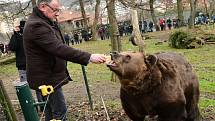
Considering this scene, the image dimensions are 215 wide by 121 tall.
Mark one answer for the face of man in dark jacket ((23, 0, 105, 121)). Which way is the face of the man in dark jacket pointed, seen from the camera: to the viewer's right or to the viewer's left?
to the viewer's right

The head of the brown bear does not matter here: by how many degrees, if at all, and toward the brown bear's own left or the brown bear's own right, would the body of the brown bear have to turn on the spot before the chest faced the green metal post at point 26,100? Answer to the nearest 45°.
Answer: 0° — it already faces it

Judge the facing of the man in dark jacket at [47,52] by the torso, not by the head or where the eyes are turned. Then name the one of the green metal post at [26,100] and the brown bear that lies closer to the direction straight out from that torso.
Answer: the brown bear

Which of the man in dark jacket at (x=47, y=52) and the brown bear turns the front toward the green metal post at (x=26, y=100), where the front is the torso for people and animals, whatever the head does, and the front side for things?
the brown bear

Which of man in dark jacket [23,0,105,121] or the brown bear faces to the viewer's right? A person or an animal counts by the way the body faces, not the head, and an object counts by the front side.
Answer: the man in dark jacket

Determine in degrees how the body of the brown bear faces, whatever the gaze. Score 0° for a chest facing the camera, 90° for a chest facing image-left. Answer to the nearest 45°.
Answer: approximately 45°

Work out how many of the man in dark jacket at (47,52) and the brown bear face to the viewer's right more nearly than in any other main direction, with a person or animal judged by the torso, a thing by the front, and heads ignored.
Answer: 1

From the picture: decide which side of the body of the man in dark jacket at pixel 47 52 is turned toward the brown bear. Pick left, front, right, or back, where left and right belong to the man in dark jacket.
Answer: front

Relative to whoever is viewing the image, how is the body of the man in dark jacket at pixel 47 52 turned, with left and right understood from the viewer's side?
facing to the right of the viewer

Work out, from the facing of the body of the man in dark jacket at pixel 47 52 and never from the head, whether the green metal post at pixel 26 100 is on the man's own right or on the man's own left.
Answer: on the man's own right

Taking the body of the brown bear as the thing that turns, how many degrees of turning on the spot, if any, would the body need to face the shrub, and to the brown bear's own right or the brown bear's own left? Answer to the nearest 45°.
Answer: approximately 135° to the brown bear's own right
